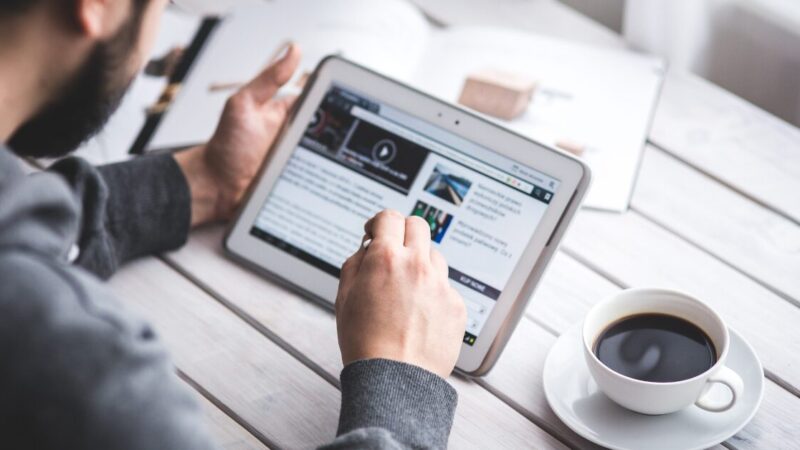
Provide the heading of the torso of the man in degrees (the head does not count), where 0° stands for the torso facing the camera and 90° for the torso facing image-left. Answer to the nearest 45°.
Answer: approximately 225°

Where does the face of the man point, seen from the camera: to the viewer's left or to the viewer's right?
to the viewer's right

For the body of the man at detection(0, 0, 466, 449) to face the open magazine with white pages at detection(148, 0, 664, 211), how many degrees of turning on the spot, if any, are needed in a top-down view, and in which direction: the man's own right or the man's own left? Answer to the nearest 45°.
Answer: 0° — they already face it
